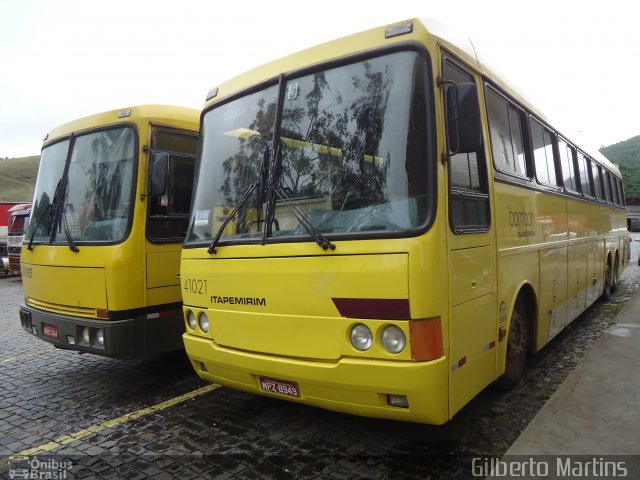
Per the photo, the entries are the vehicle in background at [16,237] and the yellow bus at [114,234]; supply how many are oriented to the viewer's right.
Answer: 0

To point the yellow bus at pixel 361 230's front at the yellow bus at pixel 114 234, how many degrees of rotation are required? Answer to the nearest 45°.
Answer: approximately 90° to its right

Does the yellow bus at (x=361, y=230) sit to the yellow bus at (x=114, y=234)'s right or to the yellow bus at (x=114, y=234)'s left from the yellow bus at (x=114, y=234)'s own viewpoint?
on its left

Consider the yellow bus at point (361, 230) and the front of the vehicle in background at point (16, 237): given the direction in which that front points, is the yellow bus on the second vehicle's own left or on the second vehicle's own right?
on the second vehicle's own left

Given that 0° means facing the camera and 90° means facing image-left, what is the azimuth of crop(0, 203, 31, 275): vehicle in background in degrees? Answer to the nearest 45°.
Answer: approximately 45°

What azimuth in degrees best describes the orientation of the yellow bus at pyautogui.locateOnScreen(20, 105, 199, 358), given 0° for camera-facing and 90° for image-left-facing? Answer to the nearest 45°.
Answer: approximately 45°

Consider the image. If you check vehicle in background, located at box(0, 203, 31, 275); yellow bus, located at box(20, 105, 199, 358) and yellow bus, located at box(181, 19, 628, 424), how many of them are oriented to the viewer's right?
0

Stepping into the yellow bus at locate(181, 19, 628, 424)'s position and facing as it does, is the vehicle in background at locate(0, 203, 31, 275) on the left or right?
on its right

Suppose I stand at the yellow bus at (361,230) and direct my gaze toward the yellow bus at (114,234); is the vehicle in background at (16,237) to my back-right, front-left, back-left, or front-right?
front-right

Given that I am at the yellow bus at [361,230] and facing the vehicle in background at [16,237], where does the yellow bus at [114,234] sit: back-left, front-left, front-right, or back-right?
front-left

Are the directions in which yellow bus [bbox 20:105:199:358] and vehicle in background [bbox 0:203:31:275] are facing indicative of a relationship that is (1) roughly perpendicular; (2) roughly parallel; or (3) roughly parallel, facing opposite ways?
roughly parallel

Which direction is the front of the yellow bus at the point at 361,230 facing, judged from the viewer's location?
facing the viewer and to the left of the viewer
